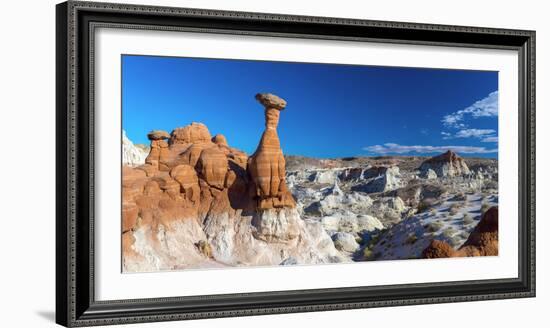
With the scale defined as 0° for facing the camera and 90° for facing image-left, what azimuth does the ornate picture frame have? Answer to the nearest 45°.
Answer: approximately 315°
